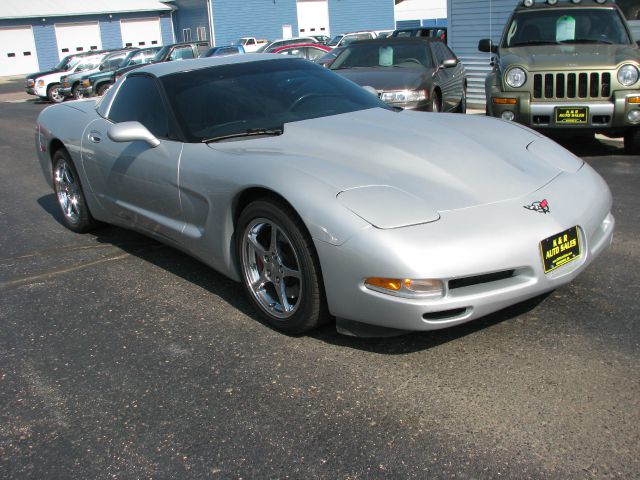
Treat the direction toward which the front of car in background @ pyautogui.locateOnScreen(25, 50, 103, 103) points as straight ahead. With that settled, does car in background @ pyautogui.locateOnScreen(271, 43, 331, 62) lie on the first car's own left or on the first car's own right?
on the first car's own left

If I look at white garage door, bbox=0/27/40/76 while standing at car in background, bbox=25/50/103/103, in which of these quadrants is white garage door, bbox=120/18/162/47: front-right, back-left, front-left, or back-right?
front-right

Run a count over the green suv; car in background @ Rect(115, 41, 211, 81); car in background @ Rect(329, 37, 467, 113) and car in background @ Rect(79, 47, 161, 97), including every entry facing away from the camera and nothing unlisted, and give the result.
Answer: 0

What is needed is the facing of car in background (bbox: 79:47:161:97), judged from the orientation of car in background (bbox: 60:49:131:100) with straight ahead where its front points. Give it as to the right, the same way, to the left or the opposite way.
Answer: the same way

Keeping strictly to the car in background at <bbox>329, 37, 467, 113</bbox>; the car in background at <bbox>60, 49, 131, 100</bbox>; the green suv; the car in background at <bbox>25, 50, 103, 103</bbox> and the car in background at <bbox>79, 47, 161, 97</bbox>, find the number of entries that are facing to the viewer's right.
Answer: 0

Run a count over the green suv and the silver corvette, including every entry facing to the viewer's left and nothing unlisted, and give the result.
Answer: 0

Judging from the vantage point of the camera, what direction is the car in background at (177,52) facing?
facing the viewer and to the left of the viewer

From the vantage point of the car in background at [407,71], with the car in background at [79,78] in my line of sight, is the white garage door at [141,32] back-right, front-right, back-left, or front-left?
front-right

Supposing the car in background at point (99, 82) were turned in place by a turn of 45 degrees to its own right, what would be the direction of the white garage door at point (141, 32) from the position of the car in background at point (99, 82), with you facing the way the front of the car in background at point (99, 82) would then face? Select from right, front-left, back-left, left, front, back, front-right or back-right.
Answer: right

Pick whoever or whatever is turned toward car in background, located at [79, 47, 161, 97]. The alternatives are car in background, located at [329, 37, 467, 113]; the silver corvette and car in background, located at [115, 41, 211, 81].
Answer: car in background, located at [115, 41, 211, 81]

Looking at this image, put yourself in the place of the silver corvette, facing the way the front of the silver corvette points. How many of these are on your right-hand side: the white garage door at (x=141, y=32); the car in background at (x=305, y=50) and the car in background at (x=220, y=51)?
0

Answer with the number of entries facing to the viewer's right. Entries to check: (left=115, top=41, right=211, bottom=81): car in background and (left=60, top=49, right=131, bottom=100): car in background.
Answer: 0

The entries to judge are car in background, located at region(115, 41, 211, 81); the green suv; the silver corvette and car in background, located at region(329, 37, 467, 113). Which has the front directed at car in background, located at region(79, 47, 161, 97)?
car in background, located at region(115, 41, 211, 81)

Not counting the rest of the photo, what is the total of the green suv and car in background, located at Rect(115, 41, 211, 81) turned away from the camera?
0

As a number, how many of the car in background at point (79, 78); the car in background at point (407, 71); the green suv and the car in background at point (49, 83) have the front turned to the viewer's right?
0

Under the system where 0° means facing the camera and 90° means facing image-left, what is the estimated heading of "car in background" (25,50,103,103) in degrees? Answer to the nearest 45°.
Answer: approximately 45°

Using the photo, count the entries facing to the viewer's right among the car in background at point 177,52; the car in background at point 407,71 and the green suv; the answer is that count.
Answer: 0

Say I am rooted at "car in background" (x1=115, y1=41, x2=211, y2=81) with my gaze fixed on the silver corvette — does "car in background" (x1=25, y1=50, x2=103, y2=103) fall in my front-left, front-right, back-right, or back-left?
back-right
